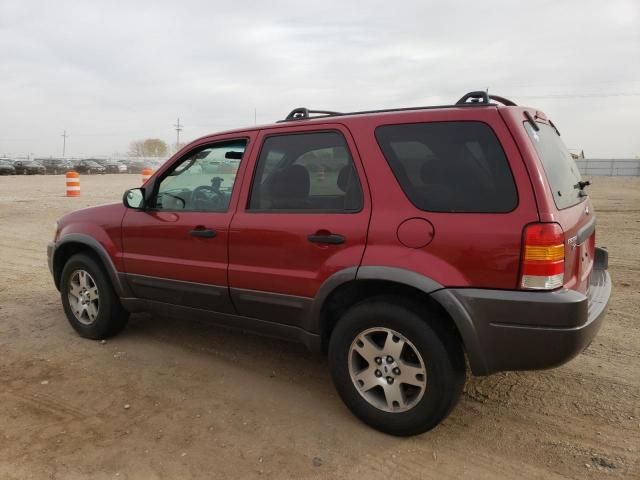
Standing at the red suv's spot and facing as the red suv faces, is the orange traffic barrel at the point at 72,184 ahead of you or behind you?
ahead

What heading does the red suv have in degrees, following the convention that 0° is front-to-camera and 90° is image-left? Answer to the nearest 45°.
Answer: approximately 135°

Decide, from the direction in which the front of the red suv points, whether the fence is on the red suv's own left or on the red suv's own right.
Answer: on the red suv's own right

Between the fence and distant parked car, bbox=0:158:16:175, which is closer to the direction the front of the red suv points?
the distant parked car
